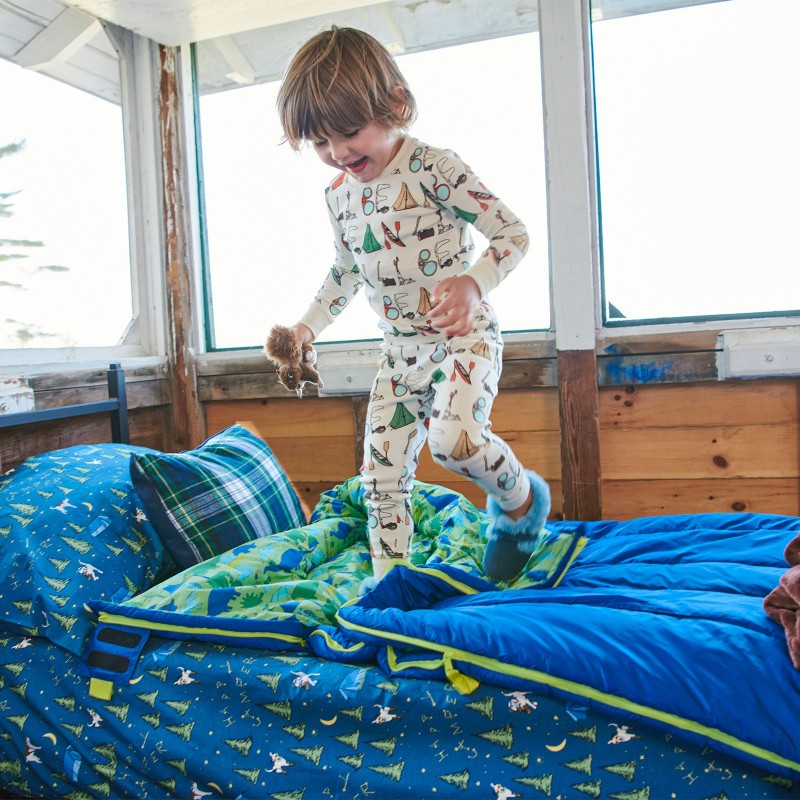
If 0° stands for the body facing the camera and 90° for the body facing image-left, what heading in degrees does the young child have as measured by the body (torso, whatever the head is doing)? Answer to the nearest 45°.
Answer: approximately 45°

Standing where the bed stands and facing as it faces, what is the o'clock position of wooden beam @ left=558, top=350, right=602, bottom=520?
The wooden beam is roughly at 10 o'clock from the bed.

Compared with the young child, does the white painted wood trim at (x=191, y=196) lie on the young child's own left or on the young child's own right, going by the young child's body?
on the young child's own right

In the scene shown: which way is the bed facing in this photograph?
to the viewer's right

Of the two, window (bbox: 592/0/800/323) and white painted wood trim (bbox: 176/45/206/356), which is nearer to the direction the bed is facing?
the window

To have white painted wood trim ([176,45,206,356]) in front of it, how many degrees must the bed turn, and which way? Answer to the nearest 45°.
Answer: approximately 90° to its left

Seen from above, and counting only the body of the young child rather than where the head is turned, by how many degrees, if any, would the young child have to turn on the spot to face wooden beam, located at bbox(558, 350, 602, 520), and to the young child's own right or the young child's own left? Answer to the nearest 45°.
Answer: approximately 180°

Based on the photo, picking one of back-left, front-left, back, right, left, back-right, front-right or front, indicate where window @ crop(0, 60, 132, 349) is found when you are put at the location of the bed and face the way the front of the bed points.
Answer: back-left

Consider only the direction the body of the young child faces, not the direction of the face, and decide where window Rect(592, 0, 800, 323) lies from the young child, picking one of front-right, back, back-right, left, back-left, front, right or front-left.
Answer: back

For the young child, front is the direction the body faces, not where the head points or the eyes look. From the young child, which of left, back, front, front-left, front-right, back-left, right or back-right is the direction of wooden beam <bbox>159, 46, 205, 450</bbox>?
right

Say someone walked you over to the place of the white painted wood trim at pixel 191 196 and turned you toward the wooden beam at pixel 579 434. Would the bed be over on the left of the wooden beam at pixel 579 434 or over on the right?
right

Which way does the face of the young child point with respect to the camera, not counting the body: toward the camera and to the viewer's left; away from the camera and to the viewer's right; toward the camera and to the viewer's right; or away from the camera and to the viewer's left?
toward the camera and to the viewer's left
